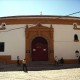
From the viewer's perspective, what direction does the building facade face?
toward the camera
